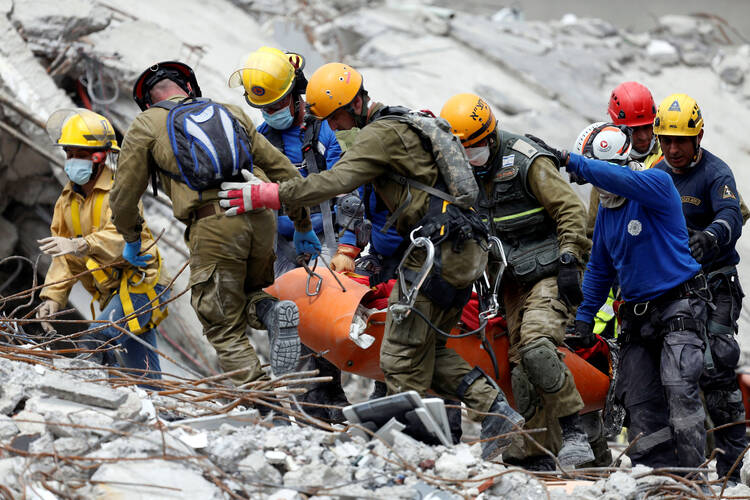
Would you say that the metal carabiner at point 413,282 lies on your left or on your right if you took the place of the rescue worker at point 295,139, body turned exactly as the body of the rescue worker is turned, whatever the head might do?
on your left

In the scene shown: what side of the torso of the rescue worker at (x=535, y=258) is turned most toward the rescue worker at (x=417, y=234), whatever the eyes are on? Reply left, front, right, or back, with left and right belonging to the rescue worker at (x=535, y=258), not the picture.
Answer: front

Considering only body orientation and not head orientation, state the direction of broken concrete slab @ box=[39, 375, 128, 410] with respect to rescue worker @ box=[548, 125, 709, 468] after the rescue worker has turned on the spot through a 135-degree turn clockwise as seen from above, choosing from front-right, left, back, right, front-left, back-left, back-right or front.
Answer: back-left

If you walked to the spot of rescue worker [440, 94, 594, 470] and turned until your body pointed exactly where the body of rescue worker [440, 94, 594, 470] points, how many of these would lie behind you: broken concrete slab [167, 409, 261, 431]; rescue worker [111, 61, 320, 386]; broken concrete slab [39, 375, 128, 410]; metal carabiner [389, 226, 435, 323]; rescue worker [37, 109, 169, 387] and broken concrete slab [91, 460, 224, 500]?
0

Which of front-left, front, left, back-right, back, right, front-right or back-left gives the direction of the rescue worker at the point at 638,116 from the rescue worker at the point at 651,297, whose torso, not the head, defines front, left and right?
back-right

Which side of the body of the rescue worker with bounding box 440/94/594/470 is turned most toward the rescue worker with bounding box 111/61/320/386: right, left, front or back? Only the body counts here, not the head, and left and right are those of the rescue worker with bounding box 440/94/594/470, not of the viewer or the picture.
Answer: front

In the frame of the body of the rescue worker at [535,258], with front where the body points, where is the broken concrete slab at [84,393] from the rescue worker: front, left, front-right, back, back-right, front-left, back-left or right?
front

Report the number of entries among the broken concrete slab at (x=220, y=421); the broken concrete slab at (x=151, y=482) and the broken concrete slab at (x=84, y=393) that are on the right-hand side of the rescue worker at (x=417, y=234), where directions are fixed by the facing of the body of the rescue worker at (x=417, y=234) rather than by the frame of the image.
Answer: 0

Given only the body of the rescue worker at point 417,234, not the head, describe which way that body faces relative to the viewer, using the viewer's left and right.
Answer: facing to the left of the viewer

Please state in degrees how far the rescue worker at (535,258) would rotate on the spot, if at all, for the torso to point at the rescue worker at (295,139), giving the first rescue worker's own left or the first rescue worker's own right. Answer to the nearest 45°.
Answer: approximately 45° to the first rescue worker's own right

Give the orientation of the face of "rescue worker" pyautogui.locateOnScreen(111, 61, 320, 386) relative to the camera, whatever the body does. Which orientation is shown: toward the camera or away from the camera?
away from the camera

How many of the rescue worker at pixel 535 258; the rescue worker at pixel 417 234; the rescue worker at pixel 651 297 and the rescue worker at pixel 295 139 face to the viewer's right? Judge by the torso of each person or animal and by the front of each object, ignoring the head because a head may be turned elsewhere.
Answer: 0

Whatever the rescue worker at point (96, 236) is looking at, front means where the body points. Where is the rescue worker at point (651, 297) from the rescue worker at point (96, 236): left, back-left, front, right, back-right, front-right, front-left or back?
left

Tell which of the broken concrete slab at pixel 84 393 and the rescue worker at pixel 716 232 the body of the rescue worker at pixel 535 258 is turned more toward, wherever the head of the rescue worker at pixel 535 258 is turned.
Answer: the broken concrete slab

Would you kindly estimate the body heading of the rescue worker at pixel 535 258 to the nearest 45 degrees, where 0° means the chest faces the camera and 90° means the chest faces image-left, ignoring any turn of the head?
approximately 45°

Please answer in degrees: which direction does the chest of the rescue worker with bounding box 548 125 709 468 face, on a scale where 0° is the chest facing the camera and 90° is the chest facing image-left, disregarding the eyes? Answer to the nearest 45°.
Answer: approximately 45°
